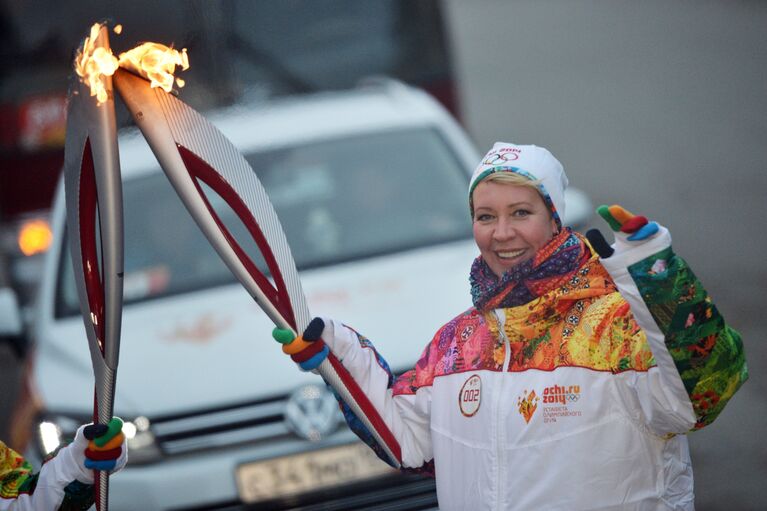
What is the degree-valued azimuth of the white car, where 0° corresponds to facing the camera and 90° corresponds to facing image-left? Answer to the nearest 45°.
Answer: approximately 0°

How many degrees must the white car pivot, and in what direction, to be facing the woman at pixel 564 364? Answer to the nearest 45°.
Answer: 0° — it already faces them

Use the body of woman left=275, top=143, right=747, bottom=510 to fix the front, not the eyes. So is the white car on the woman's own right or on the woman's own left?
on the woman's own right

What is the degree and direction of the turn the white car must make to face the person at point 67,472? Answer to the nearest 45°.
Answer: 0° — it already faces them
